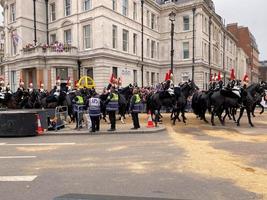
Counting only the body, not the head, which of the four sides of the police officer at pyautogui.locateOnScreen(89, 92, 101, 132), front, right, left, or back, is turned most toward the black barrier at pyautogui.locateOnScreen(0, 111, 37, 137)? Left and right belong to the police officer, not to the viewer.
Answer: left

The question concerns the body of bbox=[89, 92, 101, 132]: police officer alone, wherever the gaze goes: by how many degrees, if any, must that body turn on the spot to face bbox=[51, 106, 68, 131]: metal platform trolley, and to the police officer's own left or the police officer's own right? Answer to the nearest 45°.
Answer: approximately 45° to the police officer's own left

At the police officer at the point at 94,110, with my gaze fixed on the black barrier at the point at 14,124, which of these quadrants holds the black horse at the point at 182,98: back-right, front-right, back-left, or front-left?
back-right

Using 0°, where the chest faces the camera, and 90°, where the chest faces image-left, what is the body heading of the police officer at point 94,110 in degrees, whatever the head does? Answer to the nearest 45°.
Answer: approximately 180°
